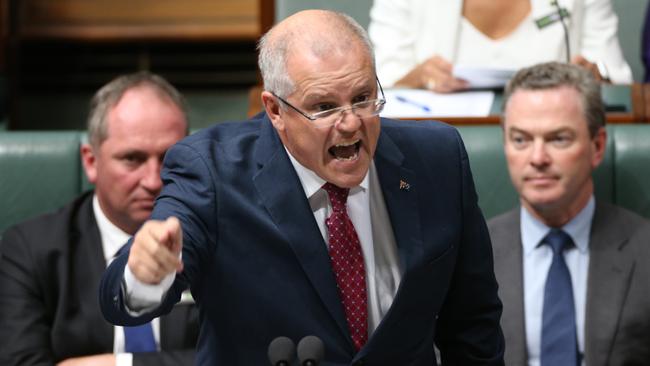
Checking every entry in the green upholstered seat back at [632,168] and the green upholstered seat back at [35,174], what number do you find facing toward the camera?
2

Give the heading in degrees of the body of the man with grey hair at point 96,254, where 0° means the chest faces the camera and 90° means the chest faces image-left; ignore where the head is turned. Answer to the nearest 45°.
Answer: approximately 315°

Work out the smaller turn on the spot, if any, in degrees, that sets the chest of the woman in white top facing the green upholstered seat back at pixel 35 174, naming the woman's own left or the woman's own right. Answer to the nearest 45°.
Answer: approximately 45° to the woman's own right

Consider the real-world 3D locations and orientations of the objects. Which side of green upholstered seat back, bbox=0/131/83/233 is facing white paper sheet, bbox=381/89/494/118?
left

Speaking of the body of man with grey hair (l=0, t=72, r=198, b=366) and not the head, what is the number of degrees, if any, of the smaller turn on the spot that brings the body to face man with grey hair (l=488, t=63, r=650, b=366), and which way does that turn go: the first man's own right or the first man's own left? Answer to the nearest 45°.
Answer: approximately 45° to the first man's own left

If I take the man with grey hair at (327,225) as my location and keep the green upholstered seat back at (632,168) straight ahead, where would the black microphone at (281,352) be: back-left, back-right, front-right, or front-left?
back-right

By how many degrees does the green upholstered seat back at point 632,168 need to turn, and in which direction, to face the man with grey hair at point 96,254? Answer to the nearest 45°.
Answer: approximately 45° to its right
